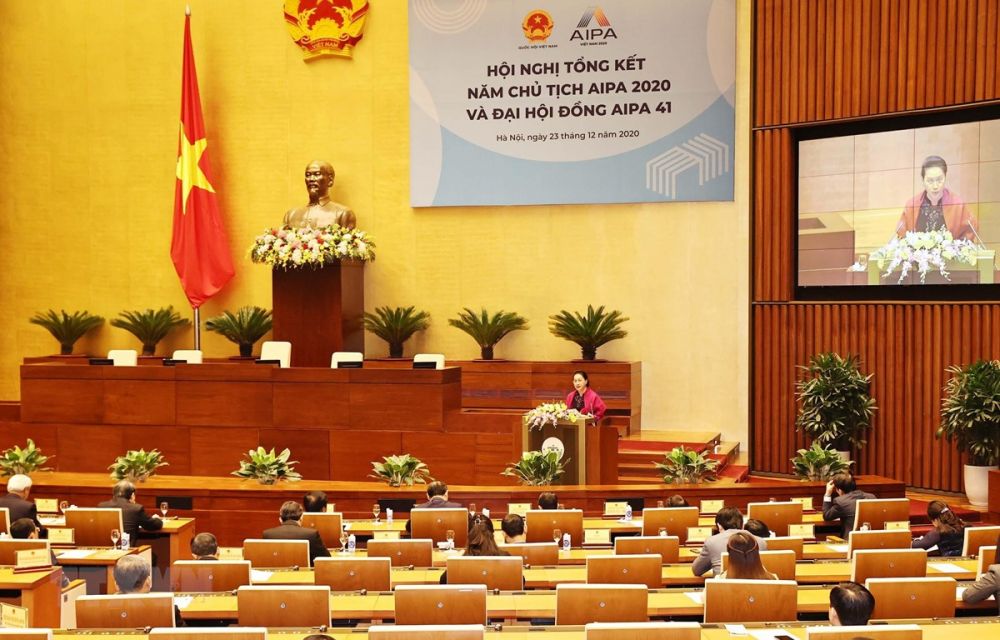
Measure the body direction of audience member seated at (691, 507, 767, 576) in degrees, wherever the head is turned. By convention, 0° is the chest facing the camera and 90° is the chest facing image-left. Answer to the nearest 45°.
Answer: approximately 135°

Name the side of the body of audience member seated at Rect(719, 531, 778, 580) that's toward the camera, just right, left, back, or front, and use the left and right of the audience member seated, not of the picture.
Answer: back

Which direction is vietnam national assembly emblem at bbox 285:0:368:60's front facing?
toward the camera

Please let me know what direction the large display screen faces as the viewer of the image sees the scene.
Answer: facing the viewer and to the left of the viewer

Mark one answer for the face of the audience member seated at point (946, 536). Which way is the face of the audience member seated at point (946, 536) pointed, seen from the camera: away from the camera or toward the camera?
away from the camera

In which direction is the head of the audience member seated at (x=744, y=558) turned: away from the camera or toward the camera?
away from the camera

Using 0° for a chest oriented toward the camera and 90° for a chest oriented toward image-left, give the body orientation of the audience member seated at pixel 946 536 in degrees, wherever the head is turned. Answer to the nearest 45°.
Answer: approximately 135°

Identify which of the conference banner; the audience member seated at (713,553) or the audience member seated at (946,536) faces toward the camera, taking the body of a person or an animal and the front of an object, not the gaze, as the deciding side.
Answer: the conference banner

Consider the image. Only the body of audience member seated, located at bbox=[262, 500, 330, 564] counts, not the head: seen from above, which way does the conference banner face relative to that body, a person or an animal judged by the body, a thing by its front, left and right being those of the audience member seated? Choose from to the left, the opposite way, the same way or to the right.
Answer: the opposite way

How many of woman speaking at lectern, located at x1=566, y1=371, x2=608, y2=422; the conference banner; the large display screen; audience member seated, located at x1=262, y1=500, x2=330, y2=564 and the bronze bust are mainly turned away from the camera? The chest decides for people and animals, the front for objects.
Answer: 1

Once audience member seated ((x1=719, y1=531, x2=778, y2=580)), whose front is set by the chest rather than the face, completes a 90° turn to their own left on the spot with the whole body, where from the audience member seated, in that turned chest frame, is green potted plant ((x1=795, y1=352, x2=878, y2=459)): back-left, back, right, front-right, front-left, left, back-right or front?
right

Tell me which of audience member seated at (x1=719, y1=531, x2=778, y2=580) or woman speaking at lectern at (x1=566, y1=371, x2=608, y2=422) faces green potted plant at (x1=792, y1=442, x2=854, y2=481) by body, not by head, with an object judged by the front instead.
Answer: the audience member seated

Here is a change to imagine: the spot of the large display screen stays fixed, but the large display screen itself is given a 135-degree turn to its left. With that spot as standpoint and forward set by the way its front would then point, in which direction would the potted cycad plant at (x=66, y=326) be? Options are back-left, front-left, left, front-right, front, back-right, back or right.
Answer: back

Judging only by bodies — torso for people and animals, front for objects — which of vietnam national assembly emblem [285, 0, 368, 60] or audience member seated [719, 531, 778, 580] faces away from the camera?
the audience member seated
